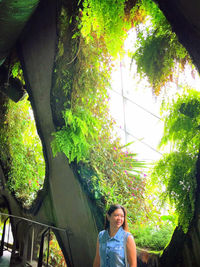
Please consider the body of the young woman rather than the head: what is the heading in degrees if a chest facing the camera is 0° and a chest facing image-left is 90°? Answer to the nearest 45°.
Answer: approximately 45°
